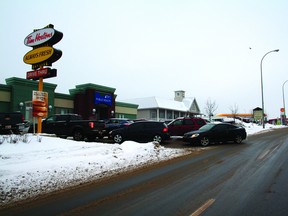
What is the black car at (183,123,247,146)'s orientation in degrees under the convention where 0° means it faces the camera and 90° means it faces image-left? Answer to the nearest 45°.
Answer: approximately 45°

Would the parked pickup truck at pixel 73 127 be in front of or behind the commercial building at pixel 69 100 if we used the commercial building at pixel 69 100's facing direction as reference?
in front

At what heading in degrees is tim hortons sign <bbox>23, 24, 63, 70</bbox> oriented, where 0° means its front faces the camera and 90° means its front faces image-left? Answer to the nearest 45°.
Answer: approximately 45°

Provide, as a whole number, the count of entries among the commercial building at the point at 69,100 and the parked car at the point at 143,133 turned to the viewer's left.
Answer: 1

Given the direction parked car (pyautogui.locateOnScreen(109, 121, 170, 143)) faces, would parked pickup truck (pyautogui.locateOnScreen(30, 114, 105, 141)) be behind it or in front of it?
in front

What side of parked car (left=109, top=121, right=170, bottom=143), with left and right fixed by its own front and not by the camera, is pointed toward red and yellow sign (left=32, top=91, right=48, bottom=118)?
front

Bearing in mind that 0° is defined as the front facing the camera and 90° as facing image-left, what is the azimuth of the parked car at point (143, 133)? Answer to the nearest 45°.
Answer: approximately 90°

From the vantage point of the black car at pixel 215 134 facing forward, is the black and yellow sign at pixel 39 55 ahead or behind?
ahead

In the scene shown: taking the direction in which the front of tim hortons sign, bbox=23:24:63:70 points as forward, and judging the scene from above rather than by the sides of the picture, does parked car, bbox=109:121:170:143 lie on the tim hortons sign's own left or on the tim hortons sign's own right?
on the tim hortons sign's own left

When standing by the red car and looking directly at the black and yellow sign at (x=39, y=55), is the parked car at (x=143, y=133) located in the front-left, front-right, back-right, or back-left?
front-left

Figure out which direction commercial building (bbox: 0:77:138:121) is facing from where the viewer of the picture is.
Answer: facing the viewer and to the right of the viewer

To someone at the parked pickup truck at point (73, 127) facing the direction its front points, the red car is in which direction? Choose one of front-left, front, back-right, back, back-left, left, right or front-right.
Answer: back-right

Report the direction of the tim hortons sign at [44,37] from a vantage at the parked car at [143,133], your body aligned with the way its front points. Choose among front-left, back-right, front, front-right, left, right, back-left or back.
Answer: front
